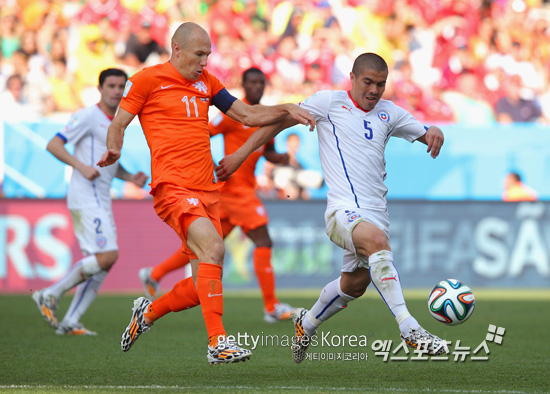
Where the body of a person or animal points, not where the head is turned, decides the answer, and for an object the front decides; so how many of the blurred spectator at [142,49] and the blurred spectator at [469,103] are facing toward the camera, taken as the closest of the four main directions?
2

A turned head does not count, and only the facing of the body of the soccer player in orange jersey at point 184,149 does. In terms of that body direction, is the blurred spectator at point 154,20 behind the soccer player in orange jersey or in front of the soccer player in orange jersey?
behind

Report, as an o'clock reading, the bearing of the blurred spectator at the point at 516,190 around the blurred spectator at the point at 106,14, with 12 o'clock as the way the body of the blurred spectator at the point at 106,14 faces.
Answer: the blurred spectator at the point at 516,190 is roughly at 10 o'clock from the blurred spectator at the point at 106,14.

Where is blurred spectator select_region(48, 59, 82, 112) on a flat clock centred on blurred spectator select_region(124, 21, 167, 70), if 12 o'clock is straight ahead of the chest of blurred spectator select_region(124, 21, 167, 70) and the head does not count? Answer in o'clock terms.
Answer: blurred spectator select_region(48, 59, 82, 112) is roughly at 2 o'clock from blurred spectator select_region(124, 21, 167, 70).

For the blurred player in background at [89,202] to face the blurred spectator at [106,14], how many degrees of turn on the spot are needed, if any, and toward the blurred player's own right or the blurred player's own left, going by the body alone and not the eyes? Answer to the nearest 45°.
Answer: approximately 135° to the blurred player's own left

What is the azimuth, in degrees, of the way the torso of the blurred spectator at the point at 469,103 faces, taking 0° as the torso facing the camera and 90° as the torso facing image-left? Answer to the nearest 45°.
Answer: approximately 0°

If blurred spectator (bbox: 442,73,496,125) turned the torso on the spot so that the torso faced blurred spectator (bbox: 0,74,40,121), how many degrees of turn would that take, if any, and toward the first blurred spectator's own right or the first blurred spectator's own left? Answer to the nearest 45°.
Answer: approximately 90° to the first blurred spectator's own right
